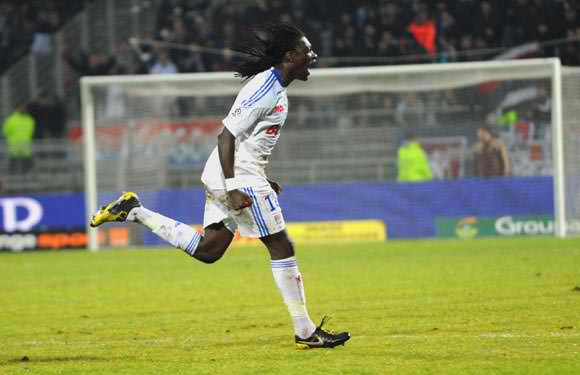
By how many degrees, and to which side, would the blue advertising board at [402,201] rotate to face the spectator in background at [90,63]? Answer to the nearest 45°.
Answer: approximately 135° to its right

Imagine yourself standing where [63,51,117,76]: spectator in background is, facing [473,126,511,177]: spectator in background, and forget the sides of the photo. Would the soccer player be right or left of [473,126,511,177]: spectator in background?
right

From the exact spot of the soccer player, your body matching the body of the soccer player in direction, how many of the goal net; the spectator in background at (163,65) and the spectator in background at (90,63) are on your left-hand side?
3

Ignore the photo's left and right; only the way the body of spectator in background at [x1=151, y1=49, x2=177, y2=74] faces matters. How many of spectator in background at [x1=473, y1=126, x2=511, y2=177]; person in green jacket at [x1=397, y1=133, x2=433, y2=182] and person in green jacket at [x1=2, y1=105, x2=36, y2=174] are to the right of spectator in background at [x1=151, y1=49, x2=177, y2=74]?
1

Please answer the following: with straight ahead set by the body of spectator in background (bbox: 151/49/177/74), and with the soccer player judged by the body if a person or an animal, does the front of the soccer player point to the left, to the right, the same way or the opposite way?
to the left

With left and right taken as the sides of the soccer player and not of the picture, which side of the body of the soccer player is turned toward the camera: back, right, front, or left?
right

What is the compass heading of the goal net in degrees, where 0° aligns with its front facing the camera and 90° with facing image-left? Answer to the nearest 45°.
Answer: approximately 0°

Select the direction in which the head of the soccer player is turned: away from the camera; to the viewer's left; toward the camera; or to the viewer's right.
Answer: to the viewer's right

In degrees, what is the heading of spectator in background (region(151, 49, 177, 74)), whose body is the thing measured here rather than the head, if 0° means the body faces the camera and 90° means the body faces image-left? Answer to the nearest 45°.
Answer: approximately 0°

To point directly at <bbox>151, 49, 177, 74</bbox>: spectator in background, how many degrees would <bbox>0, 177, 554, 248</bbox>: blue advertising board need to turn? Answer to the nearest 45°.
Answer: approximately 135° to its right
